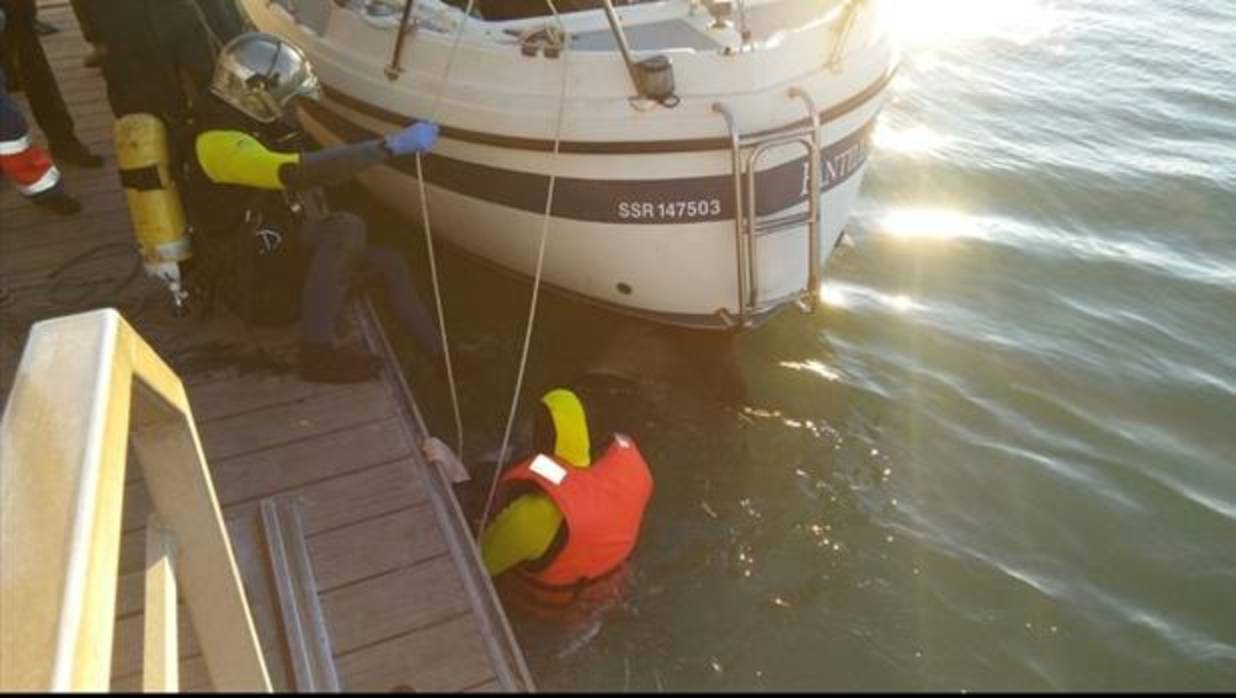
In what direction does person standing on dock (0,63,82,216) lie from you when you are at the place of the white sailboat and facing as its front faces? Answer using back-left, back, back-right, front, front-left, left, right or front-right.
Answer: front-left

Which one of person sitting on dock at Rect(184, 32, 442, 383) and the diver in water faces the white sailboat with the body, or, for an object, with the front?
the person sitting on dock

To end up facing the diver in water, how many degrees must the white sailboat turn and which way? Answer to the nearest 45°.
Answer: approximately 135° to its left

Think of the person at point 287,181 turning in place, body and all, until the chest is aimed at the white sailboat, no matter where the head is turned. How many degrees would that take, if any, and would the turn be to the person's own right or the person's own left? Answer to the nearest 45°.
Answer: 0° — they already face it

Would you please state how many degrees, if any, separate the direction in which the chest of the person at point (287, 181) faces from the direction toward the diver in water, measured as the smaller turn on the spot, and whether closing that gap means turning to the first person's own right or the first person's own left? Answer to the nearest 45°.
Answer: approximately 90° to the first person's own right

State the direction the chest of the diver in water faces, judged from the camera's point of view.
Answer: to the viewer's left

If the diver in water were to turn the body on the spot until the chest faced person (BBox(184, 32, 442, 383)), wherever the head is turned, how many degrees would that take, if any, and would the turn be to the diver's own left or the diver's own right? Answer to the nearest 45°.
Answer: approximately 45° to the diver's own right

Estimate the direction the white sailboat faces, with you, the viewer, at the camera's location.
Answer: facing away from the viewer and to the left of the viewer

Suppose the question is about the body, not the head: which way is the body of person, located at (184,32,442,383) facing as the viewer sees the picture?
to the viewer's right
